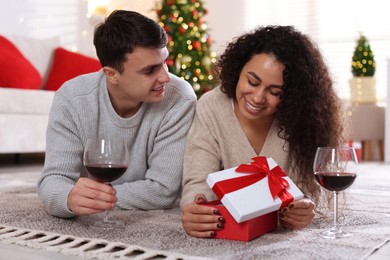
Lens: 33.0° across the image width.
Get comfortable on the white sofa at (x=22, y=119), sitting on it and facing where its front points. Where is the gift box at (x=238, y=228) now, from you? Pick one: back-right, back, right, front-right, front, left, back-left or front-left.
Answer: front

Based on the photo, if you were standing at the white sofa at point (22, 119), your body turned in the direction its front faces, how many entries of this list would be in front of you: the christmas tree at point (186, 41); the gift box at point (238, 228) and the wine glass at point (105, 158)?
2

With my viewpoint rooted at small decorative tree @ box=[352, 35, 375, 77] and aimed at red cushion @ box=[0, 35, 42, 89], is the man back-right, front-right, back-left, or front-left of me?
front-left

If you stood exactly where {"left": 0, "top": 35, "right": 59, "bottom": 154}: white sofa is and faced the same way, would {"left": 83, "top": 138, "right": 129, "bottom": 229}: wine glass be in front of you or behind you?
in front

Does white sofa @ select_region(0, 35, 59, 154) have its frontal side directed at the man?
yes

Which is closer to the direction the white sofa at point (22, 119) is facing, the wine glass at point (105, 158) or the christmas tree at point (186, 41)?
the wine glass

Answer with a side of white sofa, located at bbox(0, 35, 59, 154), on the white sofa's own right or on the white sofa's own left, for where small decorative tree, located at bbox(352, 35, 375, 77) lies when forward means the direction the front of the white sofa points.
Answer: on the white sofa's own left

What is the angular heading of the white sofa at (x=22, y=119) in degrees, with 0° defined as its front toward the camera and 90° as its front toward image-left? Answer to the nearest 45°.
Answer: approximately 0°

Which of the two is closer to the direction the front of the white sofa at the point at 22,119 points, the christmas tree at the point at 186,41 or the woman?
the woman

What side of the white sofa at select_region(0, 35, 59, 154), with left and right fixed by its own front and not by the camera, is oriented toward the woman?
front

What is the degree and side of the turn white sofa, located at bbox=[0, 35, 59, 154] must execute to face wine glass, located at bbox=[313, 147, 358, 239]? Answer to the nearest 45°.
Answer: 0° — it already faces it
